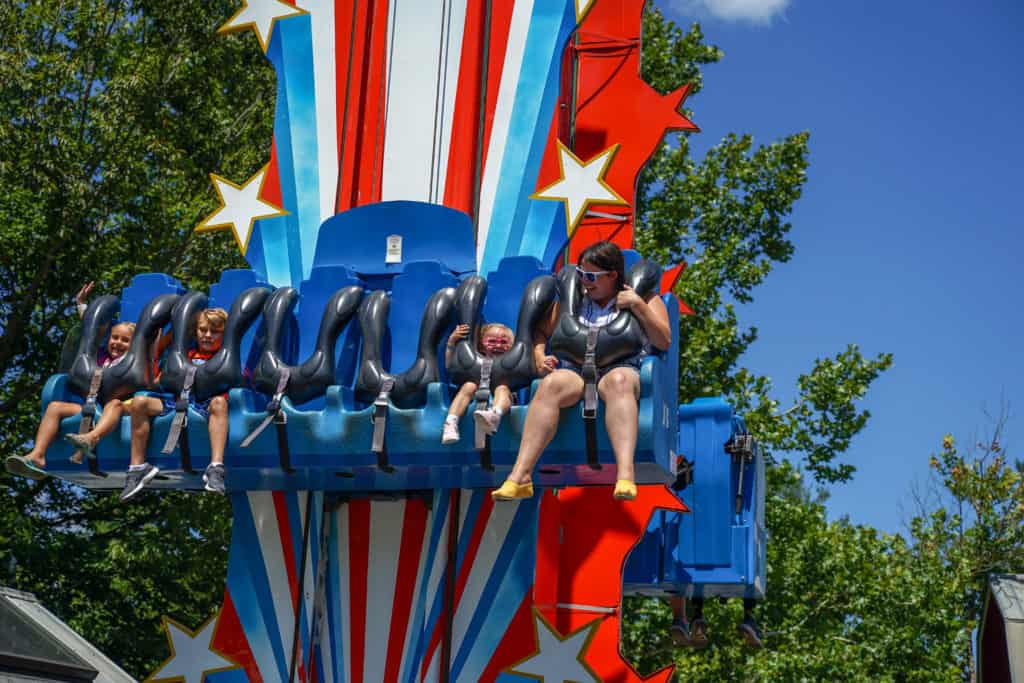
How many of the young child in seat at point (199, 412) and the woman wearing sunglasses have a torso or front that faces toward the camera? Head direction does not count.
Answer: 2

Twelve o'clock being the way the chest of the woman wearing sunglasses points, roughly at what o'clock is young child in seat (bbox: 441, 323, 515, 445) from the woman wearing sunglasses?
The young child in seat is roughly at 4 o'clock from the woman wearing sunglasses.

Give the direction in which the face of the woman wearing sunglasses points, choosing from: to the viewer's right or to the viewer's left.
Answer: to the viewer's left

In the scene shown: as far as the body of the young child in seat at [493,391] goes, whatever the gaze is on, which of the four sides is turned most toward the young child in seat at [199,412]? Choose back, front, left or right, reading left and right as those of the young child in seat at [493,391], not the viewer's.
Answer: right

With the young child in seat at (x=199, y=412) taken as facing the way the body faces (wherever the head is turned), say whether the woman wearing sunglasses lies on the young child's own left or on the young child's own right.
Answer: on the young child's own left

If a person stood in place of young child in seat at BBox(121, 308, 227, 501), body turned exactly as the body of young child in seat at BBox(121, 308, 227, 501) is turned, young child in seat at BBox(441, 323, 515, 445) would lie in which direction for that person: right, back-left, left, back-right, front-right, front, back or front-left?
front-left
